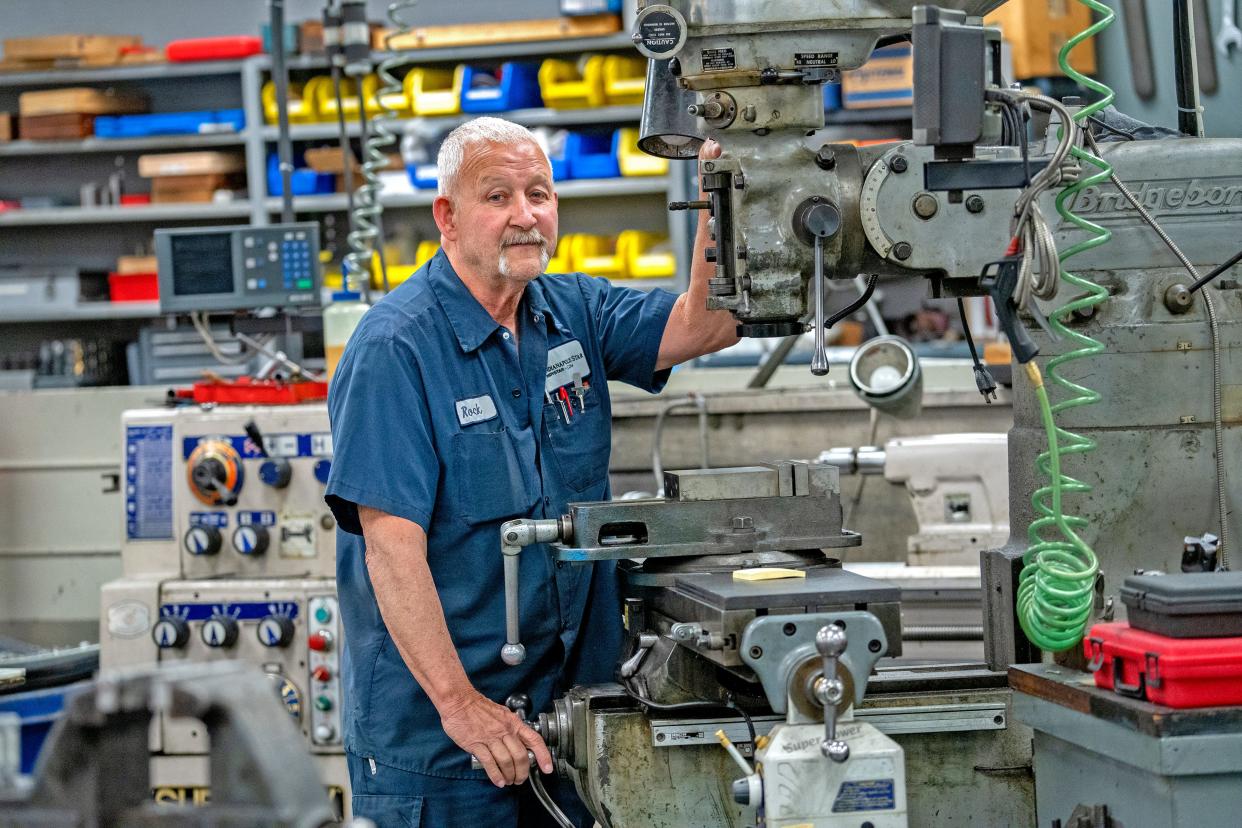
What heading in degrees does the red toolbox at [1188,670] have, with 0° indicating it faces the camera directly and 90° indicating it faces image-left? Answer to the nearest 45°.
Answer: approximately 45°

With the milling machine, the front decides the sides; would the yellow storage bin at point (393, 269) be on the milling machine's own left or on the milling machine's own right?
on the milling machine's own right

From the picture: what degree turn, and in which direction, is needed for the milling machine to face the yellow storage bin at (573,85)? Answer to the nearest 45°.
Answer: approximately 90° to its right

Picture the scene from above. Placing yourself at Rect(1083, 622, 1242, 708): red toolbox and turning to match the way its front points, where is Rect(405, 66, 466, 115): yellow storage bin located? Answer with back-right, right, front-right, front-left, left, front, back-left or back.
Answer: right

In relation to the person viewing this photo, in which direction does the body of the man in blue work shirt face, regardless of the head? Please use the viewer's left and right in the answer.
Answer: facing the viewer and to the right of the viewer

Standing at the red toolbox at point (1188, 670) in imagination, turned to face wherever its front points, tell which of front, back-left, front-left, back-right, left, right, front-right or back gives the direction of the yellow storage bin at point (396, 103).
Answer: right

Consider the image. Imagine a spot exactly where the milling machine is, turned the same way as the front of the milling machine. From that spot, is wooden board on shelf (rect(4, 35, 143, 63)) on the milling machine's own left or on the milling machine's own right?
on the milling machine's own right

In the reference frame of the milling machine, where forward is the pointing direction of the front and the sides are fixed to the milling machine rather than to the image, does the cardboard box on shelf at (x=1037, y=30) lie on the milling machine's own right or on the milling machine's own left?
on the milling machine's own right

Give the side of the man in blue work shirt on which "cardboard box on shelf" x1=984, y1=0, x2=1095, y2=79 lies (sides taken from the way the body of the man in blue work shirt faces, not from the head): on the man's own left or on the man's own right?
on the man's own left

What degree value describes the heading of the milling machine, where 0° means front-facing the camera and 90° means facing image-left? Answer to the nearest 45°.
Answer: approximately 90°

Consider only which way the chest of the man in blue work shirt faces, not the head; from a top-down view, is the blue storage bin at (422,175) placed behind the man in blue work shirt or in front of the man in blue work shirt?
behind

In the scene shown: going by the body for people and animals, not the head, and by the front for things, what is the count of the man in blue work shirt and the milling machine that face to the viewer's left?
1

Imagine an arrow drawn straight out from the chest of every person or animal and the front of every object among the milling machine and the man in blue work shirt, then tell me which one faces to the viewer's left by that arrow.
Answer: the milling machine
